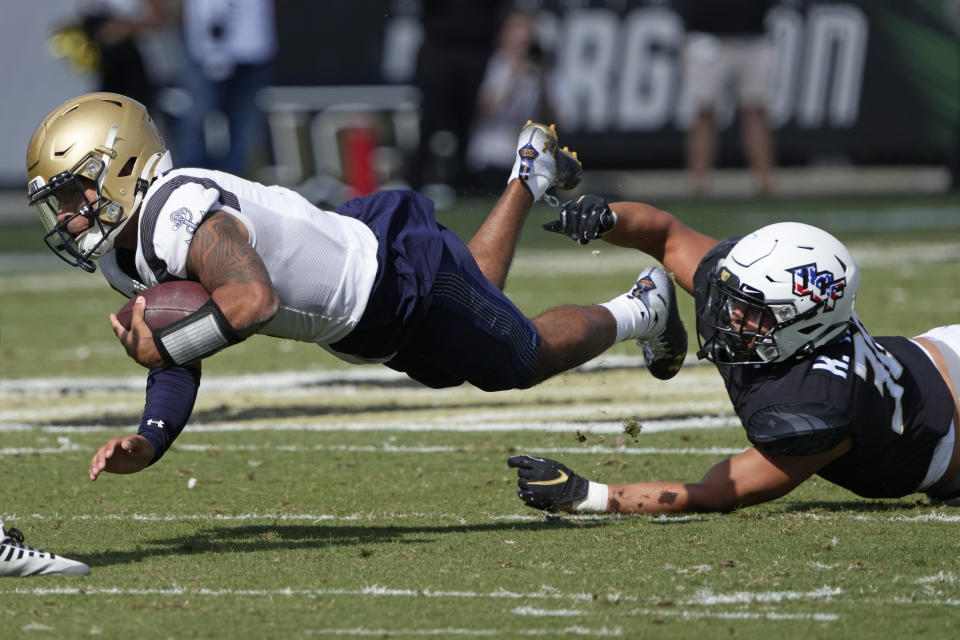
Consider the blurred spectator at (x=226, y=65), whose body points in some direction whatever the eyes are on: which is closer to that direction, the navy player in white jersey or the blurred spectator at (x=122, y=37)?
the navy player in white jersey

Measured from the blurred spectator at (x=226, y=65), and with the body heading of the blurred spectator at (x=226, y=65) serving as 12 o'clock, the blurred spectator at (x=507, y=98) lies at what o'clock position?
the blurred spectator at (x=507, y=98) is roughly at 8 o'clock from the blurred spectator at (x=226, y=65).

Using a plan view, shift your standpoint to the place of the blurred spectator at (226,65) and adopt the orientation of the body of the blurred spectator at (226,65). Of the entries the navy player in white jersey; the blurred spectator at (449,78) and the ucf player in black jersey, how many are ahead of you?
2

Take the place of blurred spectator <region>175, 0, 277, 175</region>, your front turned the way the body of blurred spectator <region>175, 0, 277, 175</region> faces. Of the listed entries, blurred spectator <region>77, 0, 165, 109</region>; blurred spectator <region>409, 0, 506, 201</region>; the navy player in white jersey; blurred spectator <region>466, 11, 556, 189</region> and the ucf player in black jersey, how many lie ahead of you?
2

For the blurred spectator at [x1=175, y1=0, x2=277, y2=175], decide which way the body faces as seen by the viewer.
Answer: toward the camera

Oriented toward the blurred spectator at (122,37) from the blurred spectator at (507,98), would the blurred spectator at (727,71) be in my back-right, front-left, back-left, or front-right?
back-left

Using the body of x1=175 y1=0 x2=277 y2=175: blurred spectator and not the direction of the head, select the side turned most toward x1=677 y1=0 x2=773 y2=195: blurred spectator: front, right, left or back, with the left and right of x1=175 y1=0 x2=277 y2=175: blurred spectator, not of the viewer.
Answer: left

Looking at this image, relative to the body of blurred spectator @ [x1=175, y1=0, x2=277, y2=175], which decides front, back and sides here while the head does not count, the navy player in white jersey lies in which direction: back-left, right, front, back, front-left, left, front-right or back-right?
front

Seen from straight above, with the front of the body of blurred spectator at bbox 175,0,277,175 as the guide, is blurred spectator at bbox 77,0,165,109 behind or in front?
behind
